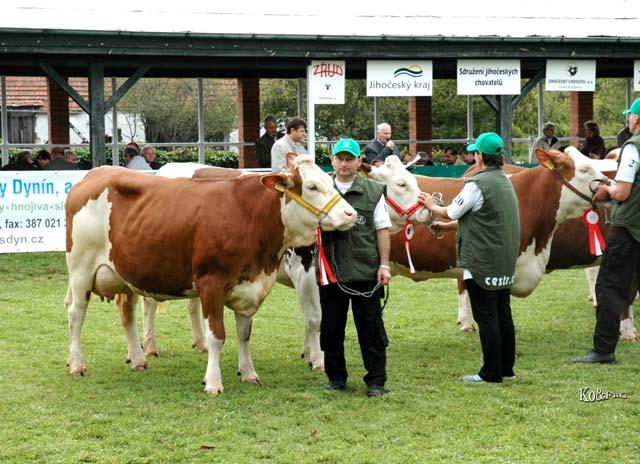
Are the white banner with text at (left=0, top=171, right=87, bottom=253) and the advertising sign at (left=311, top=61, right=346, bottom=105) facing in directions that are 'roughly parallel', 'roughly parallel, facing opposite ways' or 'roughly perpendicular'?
roughly parallel

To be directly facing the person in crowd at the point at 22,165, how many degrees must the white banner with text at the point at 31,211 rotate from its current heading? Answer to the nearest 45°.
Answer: approximately 180°

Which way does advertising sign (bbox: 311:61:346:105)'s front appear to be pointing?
toward the camera

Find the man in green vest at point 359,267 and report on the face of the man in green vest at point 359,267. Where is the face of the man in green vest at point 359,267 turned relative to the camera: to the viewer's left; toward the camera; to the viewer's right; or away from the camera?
toward the camera

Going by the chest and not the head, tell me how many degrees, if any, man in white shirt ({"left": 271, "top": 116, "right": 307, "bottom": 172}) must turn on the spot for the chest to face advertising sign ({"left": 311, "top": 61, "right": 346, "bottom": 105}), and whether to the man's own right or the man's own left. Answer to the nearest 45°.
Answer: approximately 90° to the man's own left

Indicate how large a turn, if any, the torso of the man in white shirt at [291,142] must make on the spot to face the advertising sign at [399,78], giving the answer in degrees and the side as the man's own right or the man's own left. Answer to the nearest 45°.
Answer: approximately 90° to the man's own left

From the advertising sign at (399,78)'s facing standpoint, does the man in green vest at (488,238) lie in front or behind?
in front

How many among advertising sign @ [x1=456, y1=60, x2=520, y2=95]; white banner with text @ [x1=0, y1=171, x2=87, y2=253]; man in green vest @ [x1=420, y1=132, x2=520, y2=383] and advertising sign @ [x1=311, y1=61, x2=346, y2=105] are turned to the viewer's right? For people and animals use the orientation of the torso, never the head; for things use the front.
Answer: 0

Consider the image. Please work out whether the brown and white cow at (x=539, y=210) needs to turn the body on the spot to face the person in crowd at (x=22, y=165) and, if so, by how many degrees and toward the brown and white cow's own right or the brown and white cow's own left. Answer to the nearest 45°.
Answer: approximately 135° to the brown and white cow's own left

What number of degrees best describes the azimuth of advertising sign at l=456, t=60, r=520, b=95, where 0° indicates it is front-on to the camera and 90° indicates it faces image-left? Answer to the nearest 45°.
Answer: approximately 0°

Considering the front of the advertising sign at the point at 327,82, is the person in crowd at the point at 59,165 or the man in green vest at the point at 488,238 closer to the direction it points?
the man in green vest

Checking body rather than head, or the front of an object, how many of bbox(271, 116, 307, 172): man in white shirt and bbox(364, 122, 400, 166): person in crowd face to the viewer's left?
0

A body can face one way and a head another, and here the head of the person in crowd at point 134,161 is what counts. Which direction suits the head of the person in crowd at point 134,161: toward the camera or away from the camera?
toward the camera

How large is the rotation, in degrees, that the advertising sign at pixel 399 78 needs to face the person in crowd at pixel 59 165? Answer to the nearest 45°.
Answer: approximately 45° to its right

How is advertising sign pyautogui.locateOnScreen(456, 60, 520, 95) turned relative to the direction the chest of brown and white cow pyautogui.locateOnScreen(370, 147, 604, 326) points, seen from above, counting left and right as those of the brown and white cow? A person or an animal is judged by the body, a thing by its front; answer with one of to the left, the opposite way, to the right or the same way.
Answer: to the right

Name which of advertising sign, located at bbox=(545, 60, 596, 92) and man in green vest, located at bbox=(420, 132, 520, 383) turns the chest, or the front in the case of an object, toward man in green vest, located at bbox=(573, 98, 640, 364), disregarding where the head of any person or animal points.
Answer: the advertising sign

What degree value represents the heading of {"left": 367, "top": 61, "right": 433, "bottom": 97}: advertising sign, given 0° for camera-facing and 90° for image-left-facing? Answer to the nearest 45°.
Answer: approximately 0°

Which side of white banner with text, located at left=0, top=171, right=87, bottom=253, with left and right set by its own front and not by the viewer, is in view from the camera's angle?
front

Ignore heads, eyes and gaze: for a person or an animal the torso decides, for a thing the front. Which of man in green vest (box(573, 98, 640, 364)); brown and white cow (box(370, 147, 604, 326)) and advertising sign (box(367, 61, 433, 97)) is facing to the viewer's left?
the man in green vest
